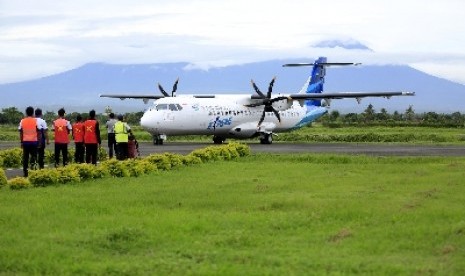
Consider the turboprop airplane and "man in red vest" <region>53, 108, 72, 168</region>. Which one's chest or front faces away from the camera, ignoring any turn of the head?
the man in red vest

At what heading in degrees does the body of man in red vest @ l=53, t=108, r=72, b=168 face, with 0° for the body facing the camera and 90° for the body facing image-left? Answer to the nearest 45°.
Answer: approximately 180°

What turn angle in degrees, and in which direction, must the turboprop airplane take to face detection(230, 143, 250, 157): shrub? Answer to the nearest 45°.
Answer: approximately 45° to its left

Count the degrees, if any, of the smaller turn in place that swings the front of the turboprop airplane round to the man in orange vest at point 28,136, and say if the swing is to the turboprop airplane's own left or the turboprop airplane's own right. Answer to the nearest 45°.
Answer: approximately 45° to the turboprop airplane's own left

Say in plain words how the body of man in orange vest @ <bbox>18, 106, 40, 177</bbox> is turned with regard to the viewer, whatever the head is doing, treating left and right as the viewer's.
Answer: facing away from the viewer

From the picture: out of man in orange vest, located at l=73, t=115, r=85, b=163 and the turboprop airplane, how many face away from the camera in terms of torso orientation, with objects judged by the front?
1

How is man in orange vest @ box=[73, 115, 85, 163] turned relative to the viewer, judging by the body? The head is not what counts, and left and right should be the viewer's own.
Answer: facing away from the viewer

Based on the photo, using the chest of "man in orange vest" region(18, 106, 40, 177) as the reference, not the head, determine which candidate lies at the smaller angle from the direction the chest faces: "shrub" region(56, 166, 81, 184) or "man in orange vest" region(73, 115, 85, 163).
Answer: the man in orange vest

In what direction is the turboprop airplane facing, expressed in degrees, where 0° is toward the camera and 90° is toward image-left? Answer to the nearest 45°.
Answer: approximately 45°
